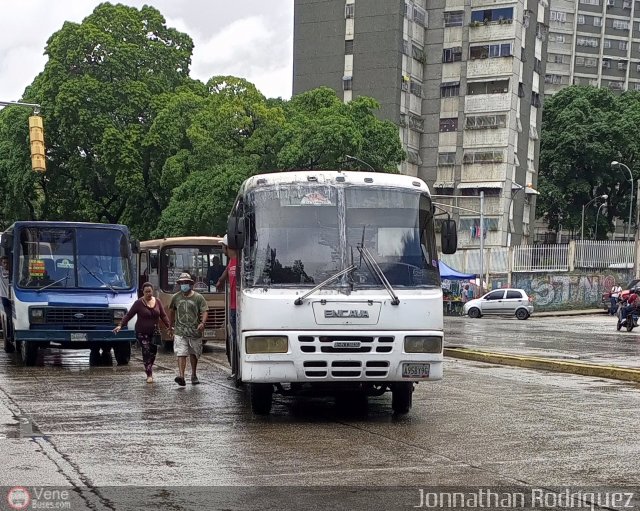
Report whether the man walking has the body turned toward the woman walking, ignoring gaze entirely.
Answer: no

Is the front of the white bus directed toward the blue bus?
no

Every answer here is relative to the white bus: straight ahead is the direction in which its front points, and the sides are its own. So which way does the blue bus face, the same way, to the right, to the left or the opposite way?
the same way

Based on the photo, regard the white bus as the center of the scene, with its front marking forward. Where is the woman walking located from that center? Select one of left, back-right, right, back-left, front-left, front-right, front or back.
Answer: back-right

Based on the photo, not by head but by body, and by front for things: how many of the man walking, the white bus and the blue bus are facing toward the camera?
3

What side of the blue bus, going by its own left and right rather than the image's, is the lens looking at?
front

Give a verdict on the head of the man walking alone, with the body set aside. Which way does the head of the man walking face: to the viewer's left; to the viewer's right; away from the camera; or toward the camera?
toward the camera

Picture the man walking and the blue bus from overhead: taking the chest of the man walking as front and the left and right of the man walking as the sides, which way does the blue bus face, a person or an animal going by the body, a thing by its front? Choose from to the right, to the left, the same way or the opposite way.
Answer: the same way

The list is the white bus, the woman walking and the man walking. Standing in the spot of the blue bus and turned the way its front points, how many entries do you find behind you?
0

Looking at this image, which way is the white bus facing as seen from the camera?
toward the camera

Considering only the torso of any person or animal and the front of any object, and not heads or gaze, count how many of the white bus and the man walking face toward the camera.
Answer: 2

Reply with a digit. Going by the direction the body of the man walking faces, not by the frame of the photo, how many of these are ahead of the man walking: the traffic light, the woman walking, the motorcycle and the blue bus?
0

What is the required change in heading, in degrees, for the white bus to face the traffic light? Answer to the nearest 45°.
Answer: approximately 135° to its right

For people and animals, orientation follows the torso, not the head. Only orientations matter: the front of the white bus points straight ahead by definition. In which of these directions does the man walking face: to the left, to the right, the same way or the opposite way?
the same way
